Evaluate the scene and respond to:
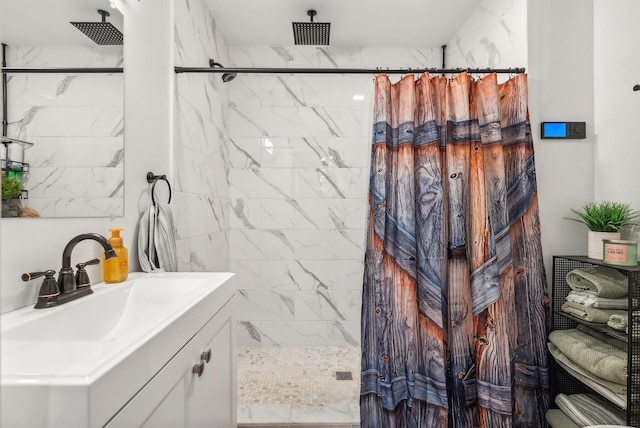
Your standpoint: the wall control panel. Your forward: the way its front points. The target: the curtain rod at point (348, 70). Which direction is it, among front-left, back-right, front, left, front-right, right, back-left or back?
front-right

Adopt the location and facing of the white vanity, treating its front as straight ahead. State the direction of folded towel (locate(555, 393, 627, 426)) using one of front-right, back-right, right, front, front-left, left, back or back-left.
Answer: front-left

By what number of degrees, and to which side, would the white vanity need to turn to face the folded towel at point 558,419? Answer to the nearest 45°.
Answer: approximately 45° to its left

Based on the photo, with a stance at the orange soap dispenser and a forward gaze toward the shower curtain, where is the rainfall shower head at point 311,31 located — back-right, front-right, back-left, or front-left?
front-left

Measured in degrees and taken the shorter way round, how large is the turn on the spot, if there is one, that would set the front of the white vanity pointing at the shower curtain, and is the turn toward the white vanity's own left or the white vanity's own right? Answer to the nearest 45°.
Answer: approximately 45° to the white vanity's own left

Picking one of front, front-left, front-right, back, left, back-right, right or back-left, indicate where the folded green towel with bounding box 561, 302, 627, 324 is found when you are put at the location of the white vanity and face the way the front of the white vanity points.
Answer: front-left

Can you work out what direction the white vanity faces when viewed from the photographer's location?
facing the viewer and to the right of the viewer

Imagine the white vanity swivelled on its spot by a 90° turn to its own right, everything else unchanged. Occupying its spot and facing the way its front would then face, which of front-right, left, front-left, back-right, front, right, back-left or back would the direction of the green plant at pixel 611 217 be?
back-left

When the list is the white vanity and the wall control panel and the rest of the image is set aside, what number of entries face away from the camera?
0

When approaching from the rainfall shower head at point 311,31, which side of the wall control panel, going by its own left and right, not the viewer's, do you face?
right

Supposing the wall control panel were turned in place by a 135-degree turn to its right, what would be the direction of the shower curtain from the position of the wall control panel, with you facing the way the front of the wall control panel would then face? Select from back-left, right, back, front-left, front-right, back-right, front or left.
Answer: left

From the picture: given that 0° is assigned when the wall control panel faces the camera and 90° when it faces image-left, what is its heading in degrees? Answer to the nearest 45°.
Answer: approximately 0°

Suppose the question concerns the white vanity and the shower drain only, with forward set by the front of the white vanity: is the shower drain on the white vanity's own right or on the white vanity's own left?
on the white vanity's own left
